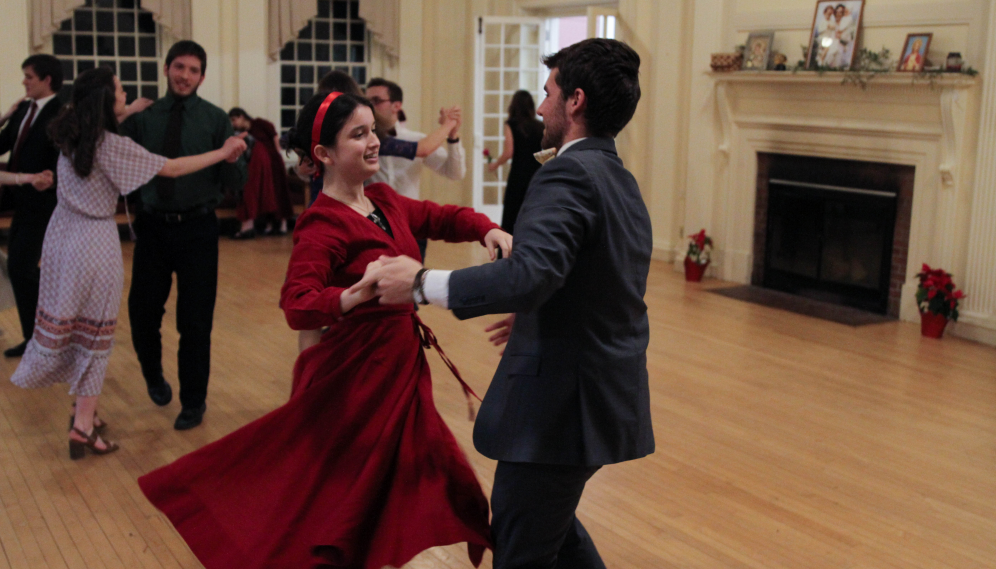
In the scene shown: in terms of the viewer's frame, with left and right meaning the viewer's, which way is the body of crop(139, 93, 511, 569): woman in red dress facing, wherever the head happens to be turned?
facing the viewer and to the right of the viewer

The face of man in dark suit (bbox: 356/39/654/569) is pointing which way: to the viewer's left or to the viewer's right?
to the viewer's left

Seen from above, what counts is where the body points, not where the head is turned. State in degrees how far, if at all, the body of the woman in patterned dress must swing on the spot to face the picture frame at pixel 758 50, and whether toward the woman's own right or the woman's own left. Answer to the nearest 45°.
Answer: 0° — they already face it

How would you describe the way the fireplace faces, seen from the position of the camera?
facing the viewer and to the left of the viewer

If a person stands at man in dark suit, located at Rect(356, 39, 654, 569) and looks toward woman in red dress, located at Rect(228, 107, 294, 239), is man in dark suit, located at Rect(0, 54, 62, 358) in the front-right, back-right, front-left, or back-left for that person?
front-left

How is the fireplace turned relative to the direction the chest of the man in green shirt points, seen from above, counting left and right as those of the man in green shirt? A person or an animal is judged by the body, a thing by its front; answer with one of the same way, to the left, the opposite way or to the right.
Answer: to the right

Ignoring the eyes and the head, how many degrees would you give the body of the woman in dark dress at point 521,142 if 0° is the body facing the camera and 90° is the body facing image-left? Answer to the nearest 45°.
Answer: approximately 135°

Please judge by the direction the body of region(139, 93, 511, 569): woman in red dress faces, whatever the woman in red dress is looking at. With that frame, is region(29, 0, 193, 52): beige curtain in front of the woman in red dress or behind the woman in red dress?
behind

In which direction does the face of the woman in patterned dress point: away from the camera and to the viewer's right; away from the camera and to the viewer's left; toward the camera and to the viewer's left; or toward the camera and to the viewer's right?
away from the camera and to the viewer's right

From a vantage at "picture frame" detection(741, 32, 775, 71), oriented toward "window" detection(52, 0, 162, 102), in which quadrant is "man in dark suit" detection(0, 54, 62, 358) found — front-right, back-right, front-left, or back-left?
front-left

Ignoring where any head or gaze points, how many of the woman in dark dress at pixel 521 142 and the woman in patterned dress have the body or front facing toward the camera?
0

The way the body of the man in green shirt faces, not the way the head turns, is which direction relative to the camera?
toward the camera
